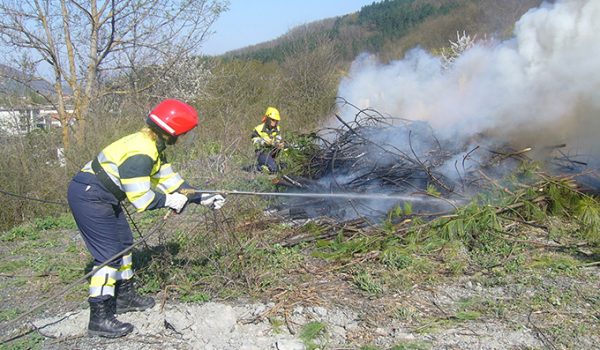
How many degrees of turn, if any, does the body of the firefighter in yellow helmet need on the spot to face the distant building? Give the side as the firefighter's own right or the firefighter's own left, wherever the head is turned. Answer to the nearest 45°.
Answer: approximately 135° to the firefighter's own right

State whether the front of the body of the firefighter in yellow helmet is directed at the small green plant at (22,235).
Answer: no

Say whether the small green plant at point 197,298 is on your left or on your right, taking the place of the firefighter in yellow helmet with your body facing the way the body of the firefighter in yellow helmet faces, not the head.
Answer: on your right

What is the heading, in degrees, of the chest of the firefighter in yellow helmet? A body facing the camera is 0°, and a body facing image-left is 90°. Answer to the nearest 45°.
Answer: approximately 315°

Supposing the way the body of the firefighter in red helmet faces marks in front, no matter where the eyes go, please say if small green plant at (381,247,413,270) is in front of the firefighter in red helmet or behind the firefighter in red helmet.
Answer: in front

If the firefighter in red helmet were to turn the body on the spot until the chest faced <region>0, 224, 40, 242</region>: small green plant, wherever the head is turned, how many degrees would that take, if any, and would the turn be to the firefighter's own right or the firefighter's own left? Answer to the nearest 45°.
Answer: approximately 90° to the firefighter's own left

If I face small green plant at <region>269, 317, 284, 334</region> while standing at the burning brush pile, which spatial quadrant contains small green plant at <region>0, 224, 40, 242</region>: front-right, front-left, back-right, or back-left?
front-right

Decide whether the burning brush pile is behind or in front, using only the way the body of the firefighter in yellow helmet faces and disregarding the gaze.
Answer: in front

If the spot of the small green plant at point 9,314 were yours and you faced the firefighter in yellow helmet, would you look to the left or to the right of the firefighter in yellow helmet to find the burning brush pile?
right

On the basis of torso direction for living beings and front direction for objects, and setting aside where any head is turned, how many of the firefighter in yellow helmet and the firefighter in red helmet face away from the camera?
0

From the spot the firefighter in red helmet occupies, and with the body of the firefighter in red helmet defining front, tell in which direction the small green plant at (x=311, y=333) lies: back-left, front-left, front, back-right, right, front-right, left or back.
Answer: front-right

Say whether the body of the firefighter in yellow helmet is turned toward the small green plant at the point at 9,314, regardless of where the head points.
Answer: no

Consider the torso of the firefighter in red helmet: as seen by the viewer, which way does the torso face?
to the viewer's right
